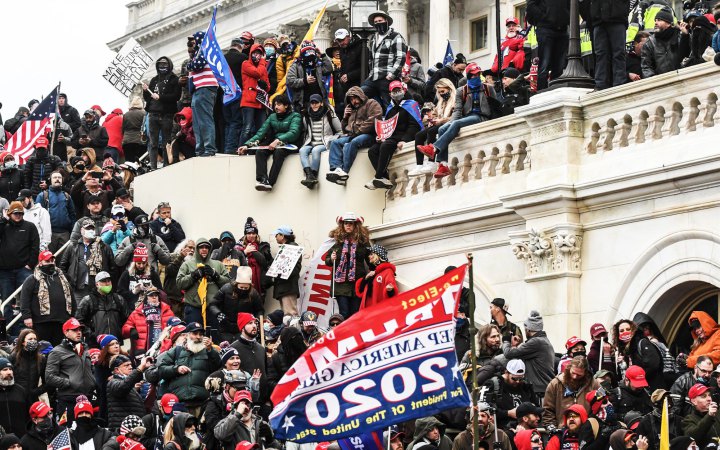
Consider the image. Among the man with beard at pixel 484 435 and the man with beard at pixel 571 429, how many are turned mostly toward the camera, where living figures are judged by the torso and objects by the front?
2

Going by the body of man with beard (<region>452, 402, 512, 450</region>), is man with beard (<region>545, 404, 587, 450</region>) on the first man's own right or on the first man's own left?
on the first man's own left

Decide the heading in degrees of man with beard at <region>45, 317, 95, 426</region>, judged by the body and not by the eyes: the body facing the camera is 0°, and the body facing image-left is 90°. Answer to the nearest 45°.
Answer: approximately 315°
